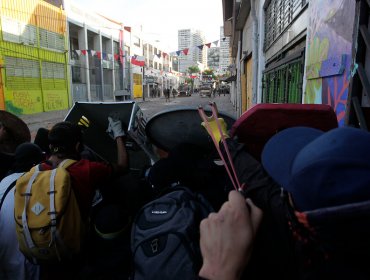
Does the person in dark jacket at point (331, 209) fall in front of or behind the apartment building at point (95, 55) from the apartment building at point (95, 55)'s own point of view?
in front

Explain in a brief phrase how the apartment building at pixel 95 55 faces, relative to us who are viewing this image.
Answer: facing the viewer and to the right of the viewer
